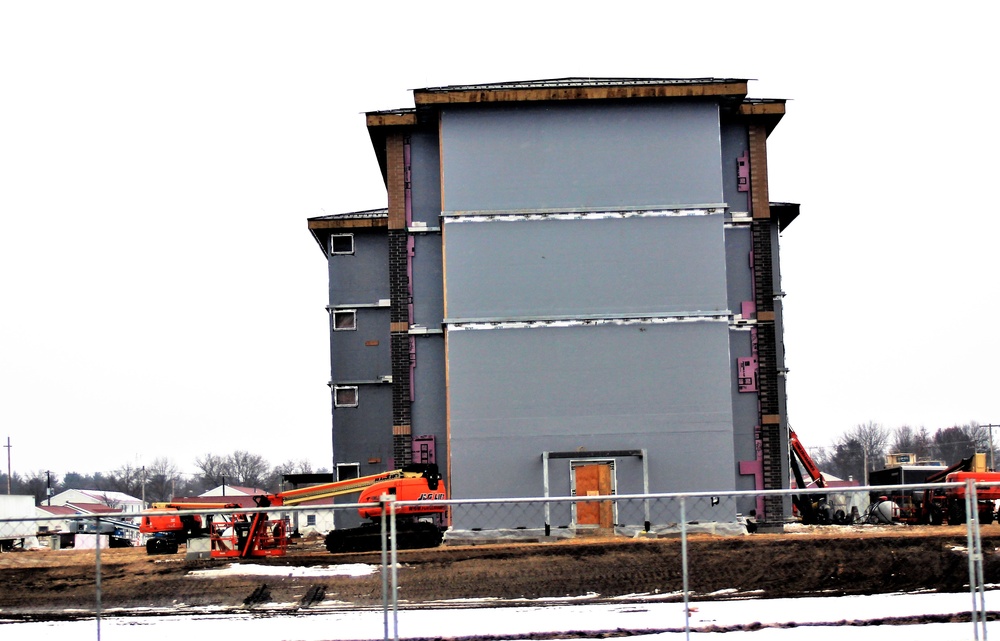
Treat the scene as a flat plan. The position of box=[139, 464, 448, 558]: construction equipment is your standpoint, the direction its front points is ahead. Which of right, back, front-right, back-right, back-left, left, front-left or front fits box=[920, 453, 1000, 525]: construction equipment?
back

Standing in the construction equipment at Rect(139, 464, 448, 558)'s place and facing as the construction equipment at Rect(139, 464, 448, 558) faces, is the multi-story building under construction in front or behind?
behind

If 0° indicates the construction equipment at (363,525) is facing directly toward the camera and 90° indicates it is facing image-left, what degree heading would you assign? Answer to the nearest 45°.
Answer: approximately 90°
